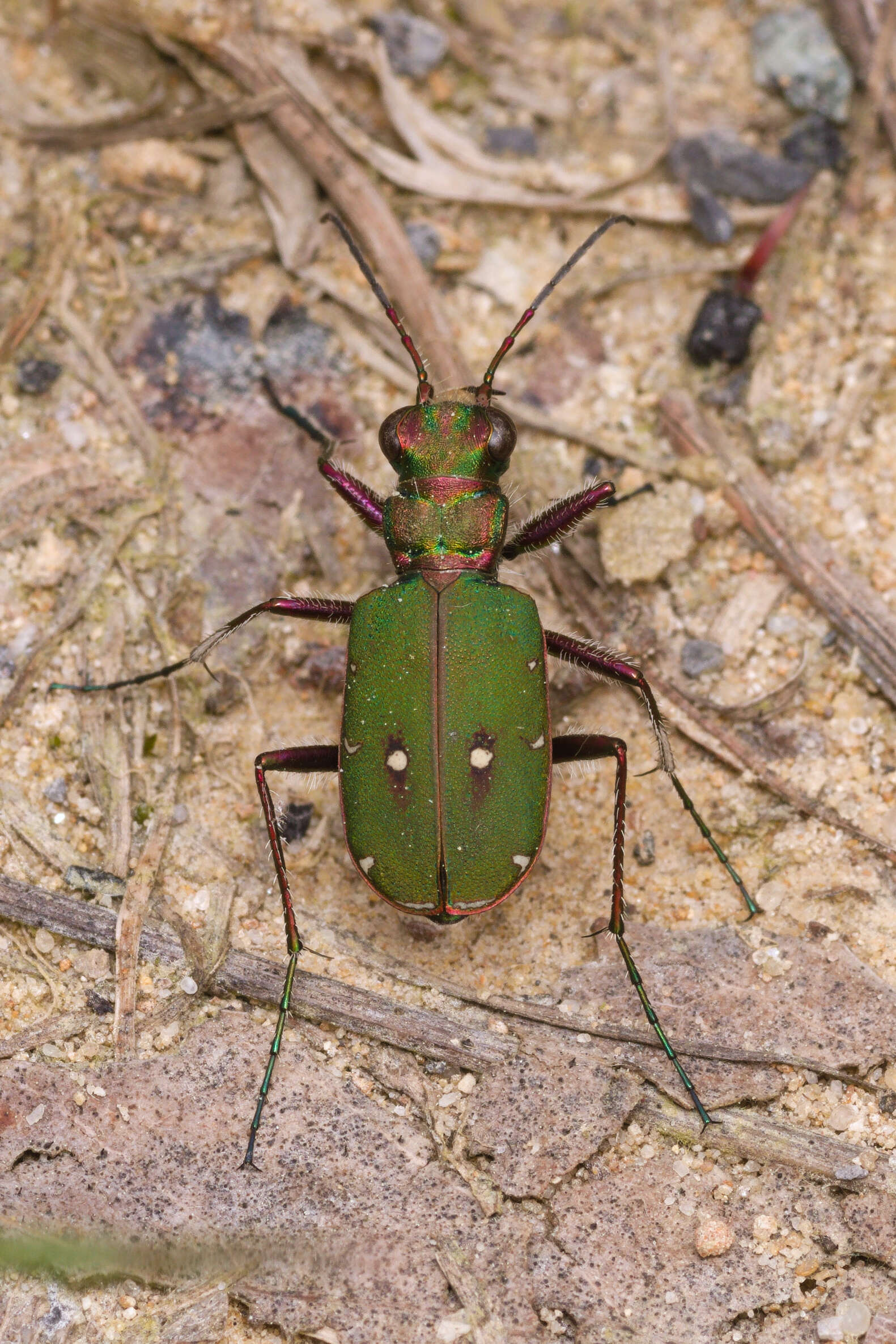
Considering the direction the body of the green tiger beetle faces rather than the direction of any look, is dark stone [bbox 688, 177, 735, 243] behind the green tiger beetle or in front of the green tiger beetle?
in front

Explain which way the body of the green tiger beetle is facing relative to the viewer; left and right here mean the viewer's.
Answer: facing away from the viewer

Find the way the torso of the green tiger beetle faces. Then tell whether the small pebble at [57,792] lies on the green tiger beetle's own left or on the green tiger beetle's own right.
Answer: on the green tiger beetle's own left

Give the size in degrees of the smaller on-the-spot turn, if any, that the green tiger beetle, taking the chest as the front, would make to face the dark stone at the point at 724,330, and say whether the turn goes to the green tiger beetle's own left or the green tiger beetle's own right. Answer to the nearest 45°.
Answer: approximately 45° to the green tiger beetle's own right

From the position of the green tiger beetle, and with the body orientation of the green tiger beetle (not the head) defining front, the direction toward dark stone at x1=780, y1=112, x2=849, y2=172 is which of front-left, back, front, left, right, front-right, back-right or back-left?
front-right
